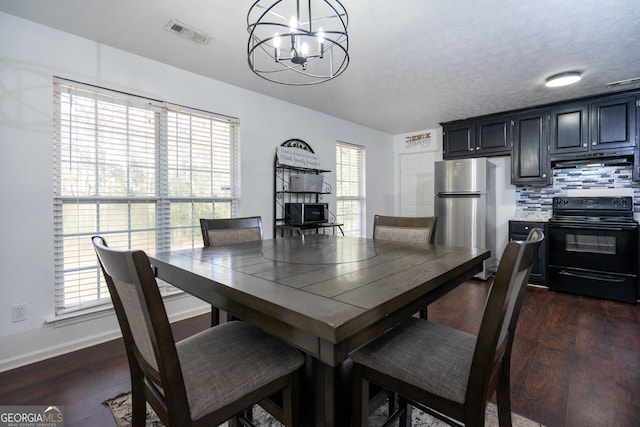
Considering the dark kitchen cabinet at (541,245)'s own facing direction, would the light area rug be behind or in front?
in front

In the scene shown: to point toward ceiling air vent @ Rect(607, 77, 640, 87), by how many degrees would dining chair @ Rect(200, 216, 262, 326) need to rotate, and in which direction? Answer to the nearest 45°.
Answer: approximately 45° to its left

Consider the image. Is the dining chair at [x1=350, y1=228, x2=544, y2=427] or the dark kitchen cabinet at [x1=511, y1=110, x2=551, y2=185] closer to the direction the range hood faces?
the dining chair

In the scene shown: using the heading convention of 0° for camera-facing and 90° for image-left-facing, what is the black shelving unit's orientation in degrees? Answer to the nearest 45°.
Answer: approximately 315°

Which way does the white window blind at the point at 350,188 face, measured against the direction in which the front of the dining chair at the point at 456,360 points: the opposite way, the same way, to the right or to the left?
the opposite way

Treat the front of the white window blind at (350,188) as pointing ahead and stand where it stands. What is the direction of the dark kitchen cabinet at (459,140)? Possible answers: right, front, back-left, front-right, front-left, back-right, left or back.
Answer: front-left

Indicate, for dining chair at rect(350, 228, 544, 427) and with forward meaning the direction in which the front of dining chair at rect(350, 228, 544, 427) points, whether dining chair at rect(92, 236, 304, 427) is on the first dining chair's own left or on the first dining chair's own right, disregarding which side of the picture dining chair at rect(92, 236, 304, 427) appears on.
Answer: on the first dining chair's own left

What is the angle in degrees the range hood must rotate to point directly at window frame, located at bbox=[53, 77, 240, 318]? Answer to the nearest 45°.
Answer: approximately 45° to its right

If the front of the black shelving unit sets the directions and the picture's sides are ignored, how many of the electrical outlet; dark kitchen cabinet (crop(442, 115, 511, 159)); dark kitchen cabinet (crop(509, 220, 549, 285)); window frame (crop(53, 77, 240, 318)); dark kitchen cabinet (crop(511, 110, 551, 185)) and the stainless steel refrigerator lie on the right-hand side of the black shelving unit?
2

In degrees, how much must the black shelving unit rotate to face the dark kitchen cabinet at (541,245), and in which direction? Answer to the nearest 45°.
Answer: approximately 45° to its left

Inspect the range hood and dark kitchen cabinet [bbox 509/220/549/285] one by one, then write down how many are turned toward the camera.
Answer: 2

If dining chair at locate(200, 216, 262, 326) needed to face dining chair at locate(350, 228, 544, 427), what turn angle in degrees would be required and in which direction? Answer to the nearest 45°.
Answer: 0° — it already faces it

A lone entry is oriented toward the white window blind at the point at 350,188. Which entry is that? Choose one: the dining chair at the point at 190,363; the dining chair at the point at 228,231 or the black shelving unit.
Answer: the dining chair at the point at 190,363

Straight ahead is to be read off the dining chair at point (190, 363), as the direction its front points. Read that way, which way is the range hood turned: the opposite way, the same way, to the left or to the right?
the opposite way
